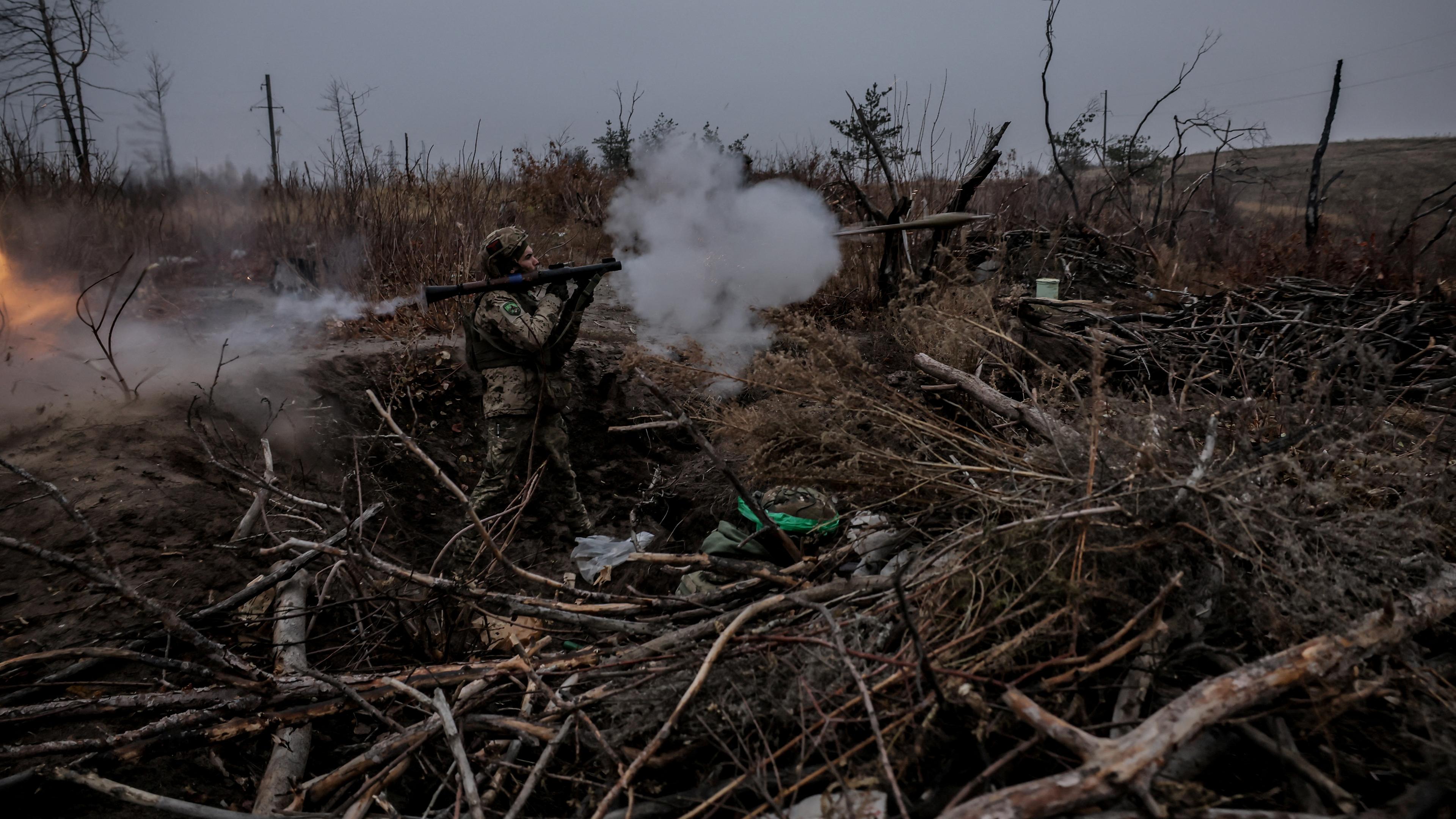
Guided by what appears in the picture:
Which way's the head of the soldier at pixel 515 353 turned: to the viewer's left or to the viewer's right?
to the viewer's right

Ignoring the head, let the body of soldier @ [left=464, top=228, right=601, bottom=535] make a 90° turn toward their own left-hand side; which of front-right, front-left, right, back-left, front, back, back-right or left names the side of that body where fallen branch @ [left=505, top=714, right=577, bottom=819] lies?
back

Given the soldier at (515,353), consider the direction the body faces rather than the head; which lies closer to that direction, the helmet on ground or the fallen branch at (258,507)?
the helmet on ground

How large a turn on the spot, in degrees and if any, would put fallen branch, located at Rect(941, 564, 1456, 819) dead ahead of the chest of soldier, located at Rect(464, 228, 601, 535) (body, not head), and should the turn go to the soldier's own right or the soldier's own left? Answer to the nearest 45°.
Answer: approximately 90° to the soldier's own right

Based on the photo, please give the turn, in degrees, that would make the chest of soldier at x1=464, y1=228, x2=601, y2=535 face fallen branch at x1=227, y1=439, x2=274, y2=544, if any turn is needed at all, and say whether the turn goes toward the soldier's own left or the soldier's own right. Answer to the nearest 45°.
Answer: approximately 135° to the soldier's own right

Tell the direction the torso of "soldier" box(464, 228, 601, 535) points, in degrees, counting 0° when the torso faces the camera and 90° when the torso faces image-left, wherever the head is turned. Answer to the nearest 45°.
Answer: approximately 270°

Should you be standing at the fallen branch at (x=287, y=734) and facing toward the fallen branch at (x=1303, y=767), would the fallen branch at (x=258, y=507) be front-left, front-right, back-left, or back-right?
back-left
